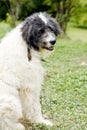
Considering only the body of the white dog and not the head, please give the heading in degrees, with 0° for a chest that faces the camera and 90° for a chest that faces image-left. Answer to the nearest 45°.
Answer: approximately 270°
